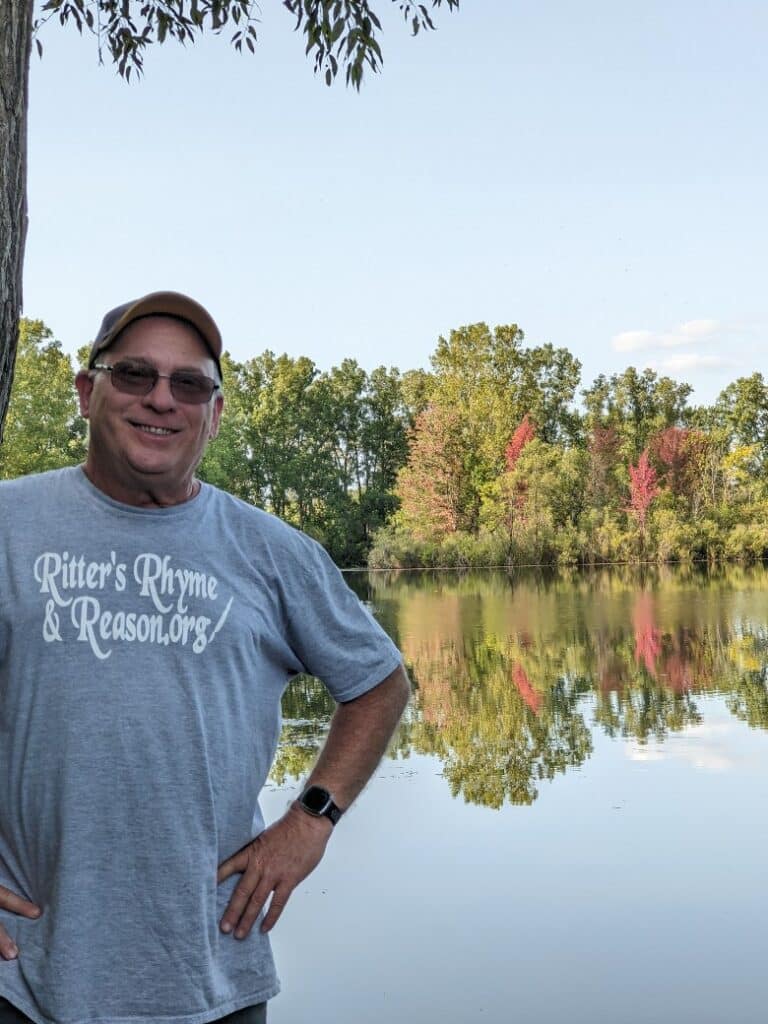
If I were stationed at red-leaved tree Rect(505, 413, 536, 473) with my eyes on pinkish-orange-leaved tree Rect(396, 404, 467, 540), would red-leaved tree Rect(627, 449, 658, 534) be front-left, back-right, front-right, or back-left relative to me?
back-left

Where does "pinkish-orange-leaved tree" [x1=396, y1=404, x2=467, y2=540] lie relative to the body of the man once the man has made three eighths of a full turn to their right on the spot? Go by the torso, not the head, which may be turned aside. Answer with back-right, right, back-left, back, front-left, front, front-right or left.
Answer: front-right

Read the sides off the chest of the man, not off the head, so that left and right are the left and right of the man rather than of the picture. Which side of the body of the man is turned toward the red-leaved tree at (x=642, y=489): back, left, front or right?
back

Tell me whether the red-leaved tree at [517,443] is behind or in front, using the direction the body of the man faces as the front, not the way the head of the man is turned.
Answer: behind

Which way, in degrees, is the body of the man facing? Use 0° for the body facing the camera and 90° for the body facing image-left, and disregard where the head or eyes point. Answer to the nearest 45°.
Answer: approximately 0°

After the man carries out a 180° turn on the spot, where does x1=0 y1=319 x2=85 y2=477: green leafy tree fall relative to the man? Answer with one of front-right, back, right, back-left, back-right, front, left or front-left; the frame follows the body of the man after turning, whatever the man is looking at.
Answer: front
